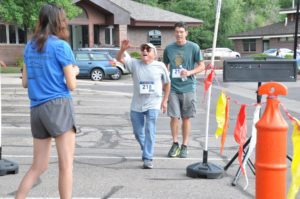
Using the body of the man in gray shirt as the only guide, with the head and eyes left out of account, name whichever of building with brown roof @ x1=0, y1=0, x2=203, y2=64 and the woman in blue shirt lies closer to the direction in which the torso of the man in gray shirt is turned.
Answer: the woman in blue shirt

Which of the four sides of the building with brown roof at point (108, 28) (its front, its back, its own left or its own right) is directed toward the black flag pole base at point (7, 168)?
front

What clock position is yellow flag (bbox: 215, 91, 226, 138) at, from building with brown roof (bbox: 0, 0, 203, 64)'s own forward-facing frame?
The yellow flag is roughly at 12 o'clock from the building with brown roof.

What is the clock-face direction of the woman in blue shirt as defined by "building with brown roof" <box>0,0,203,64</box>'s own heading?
The woman in blue shirt is roughly at 12 o'clock from the building with brown roof.

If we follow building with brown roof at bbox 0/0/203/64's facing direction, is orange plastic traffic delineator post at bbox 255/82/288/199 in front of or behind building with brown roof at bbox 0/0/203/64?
in front

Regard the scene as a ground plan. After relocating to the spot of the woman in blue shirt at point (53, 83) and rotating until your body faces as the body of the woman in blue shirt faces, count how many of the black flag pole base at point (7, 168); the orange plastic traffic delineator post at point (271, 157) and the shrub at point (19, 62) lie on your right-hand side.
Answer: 1

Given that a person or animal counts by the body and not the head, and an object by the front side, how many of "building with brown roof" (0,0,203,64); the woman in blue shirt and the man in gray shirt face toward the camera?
2

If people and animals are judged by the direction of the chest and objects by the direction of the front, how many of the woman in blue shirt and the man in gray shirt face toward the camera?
1

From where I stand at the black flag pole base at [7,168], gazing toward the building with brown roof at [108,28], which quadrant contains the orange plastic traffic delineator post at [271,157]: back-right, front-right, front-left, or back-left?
back-right

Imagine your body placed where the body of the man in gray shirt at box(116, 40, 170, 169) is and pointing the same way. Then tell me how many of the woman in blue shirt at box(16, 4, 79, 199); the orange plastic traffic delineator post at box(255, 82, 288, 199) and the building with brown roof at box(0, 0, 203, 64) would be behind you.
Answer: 1

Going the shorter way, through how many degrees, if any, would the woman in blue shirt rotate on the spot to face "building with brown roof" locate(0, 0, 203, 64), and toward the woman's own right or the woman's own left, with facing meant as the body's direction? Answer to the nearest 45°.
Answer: approximately 45° to the woman's own left

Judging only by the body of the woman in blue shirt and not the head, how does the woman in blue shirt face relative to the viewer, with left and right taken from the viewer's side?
facing away from the viewer and to the right of the viewer
